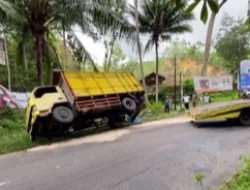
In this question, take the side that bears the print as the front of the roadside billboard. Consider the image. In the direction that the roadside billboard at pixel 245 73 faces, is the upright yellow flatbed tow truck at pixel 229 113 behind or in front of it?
in front

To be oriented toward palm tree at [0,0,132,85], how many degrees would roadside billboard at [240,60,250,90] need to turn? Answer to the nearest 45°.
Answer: approximately 45° to its right

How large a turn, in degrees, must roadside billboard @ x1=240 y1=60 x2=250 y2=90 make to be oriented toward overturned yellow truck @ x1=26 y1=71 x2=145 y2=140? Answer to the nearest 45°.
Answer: approximately 45° to its right

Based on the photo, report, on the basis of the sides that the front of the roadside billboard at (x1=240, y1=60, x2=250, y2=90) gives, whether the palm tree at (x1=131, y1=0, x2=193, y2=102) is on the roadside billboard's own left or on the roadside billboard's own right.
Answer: on the roadside billboard's own right

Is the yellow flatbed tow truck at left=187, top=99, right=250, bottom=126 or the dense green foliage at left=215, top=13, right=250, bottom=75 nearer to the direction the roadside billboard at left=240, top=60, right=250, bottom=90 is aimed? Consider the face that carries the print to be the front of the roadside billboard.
the yellow flatbed tow truck

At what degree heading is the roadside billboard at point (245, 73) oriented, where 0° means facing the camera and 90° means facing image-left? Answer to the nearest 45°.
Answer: approximately 0°

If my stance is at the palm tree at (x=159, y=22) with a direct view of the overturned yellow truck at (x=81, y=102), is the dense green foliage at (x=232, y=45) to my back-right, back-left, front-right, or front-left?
back-left

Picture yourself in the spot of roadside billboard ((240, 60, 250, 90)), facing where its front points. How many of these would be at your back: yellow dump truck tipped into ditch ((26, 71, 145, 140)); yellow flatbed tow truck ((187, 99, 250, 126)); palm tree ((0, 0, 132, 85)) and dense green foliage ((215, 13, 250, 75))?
1

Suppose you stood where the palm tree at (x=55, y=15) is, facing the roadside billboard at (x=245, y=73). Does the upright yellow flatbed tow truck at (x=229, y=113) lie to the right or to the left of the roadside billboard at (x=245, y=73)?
right

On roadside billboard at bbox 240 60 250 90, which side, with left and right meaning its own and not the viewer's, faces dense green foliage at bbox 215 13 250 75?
back
